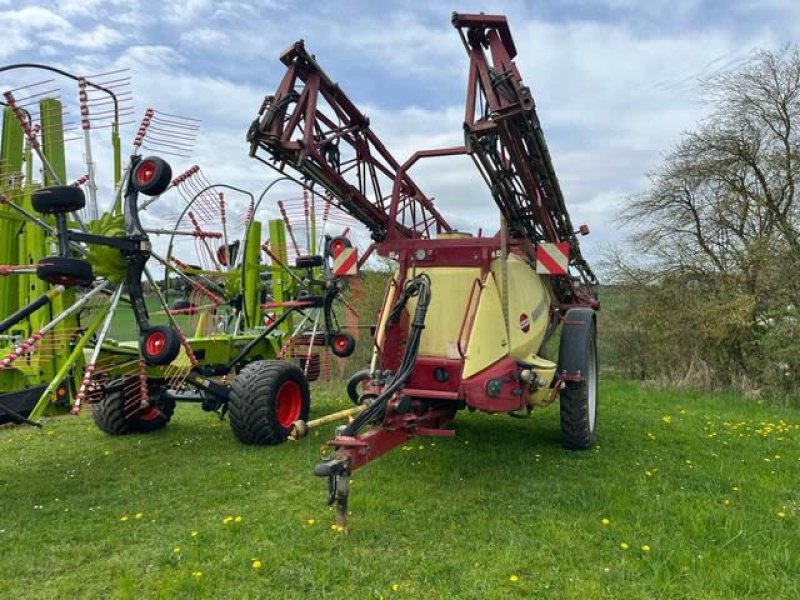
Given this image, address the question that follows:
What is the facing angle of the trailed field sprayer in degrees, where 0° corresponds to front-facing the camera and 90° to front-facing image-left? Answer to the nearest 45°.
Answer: approximately 45°
